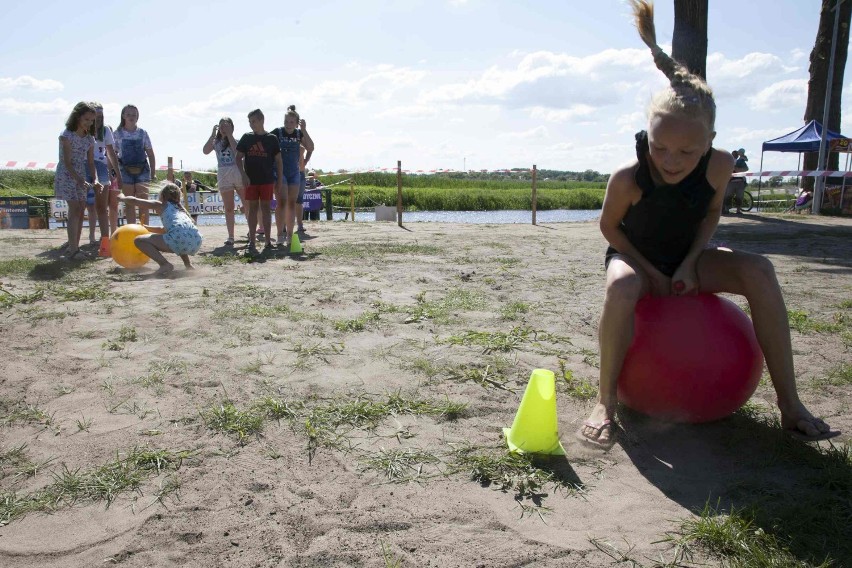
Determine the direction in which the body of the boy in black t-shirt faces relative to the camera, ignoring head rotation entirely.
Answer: toward the camera

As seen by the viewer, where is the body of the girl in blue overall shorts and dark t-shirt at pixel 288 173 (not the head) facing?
toward the camera

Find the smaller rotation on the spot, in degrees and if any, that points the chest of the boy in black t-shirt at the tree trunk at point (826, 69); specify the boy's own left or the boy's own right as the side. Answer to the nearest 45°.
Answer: approximately 135° to the boy's own left

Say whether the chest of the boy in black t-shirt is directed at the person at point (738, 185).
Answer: no

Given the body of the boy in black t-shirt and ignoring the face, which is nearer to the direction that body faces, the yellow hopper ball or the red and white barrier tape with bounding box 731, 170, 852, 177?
the yellow hopper ball

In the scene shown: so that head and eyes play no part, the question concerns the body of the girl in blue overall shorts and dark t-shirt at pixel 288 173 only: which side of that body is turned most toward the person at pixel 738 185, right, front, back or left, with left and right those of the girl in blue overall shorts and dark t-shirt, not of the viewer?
left

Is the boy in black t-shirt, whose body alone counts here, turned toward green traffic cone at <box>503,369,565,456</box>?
yes

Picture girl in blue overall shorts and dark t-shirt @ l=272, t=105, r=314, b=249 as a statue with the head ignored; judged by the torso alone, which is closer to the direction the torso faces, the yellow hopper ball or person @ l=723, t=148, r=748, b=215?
the yellow hopper ball

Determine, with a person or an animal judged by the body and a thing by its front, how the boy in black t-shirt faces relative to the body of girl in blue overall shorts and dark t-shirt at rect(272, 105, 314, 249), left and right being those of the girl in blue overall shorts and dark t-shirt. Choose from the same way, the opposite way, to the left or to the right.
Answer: the same way

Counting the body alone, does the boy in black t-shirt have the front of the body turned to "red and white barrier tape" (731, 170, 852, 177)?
no

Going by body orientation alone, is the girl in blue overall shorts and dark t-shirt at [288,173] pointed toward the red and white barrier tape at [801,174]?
no

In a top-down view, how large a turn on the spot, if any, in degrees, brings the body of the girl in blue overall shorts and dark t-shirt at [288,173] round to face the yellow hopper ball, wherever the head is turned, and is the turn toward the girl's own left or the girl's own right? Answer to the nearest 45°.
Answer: approximately 45° to the girl's own right

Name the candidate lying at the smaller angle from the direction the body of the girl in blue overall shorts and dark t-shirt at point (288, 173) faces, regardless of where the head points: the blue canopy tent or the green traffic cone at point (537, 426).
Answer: the green traffic cone

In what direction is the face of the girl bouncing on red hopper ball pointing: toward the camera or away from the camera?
toward the camera

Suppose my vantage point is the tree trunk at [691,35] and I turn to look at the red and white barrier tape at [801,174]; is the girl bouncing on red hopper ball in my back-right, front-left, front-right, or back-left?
back-right

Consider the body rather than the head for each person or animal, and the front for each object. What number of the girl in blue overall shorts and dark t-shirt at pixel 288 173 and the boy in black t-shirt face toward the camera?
2
